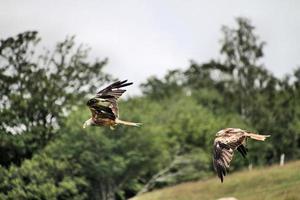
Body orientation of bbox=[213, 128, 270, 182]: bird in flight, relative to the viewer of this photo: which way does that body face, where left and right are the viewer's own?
facing to the left of the viewer

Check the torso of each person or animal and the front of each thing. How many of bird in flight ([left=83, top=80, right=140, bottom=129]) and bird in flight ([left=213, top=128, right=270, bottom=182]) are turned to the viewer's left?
2

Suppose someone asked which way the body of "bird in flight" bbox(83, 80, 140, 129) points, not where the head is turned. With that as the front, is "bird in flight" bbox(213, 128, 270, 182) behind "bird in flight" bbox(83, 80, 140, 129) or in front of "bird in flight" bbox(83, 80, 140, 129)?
behind

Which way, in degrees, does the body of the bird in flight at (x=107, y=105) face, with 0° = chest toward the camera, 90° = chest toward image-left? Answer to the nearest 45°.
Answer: approximately 90°
